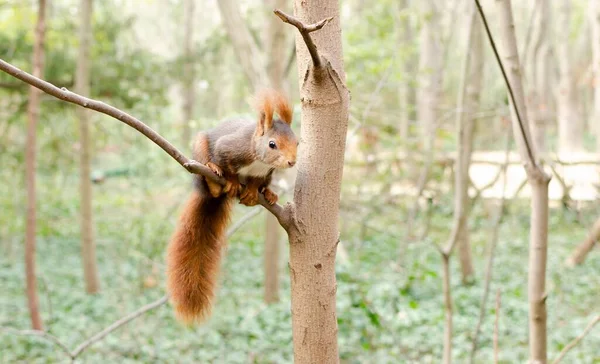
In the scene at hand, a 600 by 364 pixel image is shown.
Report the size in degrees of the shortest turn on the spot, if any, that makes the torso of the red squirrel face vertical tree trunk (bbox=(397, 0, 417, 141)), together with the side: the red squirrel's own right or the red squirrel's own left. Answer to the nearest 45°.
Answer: approximately 135° to the red squirrel's own left

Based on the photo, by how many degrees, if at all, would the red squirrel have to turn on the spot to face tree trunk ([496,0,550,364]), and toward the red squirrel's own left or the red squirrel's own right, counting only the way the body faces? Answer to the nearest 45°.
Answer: approximately 45° to the red squirrel's own left

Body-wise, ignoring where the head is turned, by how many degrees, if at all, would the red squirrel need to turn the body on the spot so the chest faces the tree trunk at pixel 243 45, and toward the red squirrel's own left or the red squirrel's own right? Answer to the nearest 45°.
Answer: approximately 135° to the red squirrel's own left

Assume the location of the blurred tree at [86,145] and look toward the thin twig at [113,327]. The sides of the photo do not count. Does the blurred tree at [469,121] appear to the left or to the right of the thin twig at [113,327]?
left

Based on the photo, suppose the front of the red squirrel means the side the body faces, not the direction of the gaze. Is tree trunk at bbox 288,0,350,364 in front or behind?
in front

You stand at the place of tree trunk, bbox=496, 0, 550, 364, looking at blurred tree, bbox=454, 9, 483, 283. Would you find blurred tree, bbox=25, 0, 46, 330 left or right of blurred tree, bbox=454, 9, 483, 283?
left

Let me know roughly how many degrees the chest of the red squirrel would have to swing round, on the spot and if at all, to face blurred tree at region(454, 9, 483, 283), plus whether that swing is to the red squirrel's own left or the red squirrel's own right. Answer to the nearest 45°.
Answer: approximately 90° to the red squirrel's own left

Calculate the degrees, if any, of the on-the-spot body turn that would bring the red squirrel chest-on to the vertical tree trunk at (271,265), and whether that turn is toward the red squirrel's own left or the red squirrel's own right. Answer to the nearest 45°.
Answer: approximately 135° to the red squirrel's own left

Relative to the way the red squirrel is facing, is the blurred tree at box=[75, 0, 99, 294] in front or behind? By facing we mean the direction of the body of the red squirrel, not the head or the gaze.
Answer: behind
